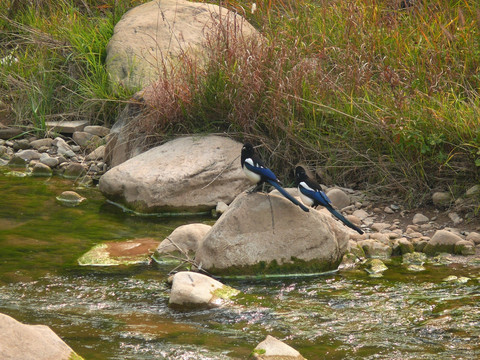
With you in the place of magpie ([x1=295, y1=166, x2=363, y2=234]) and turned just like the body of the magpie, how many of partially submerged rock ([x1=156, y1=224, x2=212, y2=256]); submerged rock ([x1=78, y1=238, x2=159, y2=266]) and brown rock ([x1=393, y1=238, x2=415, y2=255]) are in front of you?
2

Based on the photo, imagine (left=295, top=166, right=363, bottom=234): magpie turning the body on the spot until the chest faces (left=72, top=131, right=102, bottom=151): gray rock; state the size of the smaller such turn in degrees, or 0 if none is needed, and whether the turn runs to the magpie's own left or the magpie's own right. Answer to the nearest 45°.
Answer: approximately 45° to the magpie's own right

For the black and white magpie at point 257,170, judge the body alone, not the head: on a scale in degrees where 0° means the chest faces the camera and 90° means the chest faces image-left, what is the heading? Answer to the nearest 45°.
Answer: approximately 90°

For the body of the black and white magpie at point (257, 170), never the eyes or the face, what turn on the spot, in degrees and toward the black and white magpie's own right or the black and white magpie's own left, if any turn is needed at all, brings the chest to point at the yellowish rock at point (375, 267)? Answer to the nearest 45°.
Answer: approximately 180°

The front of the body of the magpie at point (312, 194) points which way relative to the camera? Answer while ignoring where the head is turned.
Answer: to the viewer's left

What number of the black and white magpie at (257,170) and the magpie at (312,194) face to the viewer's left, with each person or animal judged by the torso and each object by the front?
2
